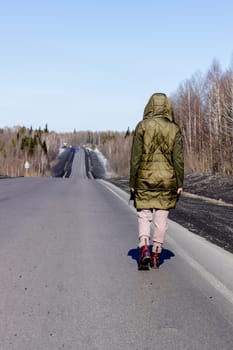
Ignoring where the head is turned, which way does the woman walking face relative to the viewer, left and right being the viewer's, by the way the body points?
facing away from the viewer

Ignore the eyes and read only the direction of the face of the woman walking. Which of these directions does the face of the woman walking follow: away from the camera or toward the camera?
away from the camera
